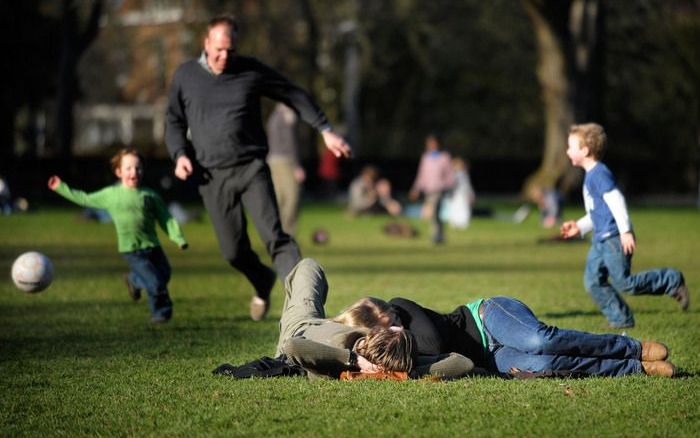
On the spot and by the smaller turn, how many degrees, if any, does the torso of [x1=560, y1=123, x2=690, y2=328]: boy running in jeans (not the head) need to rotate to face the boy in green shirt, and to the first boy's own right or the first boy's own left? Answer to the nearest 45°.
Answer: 0° — they already face them

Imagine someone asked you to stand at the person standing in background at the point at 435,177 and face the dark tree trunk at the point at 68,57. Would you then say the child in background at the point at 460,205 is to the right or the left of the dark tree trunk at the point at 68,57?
right

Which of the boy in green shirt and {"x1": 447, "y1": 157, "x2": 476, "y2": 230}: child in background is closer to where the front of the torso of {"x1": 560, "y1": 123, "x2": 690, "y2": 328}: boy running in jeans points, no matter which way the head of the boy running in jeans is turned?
the boy in green shirt

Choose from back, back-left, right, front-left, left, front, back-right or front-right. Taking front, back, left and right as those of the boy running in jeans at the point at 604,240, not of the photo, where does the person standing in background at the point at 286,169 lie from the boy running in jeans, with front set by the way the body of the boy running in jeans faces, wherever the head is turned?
front-right

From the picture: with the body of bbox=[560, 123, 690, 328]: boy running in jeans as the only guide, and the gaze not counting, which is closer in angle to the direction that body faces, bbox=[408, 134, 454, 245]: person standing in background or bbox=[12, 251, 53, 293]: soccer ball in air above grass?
the soccer ball in air above grass

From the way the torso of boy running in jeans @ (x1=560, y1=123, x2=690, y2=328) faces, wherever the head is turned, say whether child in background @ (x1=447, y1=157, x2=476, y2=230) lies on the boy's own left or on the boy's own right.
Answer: on the boy's own right

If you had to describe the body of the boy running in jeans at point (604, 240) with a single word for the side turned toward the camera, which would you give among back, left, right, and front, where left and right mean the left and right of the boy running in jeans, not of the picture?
left

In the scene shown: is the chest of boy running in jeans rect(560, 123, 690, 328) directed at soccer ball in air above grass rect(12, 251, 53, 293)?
yes

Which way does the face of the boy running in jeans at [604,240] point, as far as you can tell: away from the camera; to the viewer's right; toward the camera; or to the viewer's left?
to the viewer's left

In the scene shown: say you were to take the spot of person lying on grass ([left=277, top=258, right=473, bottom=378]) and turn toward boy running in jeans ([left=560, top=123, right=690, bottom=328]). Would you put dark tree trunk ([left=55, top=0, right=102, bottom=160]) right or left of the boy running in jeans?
left

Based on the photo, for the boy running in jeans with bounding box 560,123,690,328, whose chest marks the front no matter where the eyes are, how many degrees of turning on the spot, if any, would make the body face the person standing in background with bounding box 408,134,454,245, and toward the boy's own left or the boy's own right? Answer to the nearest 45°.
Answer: approximately 90° to the boy's own right

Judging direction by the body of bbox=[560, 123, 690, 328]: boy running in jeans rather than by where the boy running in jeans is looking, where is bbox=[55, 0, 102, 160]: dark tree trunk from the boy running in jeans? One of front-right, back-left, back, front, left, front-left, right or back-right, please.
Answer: front-right
